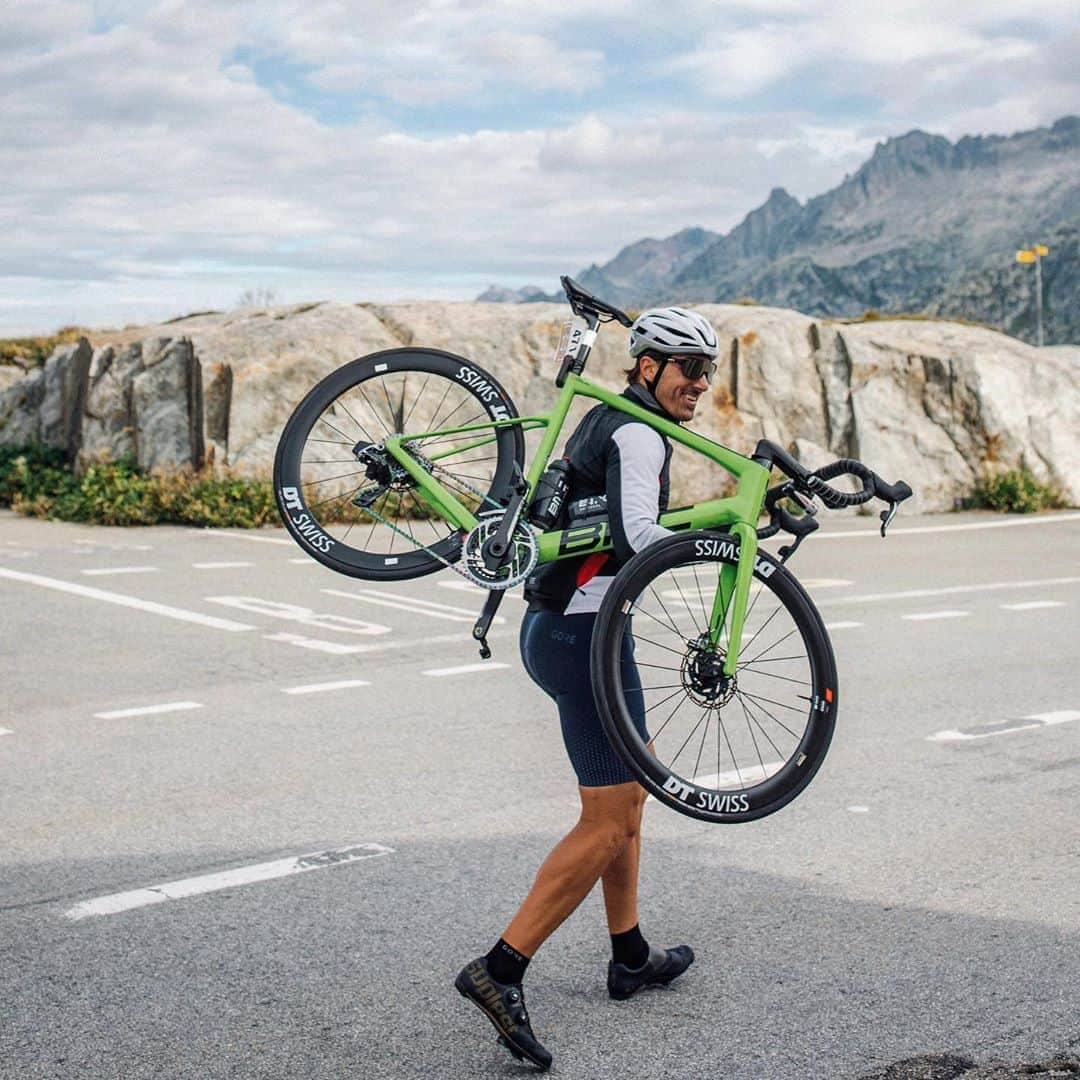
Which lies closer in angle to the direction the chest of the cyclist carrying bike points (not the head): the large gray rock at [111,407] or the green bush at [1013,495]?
the green bush

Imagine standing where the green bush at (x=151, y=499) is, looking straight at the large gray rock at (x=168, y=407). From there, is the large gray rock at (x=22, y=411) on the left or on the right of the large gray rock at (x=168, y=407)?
left

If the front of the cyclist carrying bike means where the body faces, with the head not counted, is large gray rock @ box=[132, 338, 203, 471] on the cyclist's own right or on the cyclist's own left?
on the cyclist's own left

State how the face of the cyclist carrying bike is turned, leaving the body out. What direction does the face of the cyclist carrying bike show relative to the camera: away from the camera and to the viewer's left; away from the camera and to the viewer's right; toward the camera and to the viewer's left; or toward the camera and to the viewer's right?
toward the camera and to the viewer's right

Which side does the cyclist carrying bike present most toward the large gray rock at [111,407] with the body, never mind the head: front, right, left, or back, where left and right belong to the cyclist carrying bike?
left

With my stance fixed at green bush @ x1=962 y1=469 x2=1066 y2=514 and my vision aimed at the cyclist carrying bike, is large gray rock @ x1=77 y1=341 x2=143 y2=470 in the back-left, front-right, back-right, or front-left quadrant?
front-right

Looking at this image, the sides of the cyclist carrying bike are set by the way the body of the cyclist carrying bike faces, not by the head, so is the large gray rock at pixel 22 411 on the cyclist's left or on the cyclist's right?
on the cyclist's left

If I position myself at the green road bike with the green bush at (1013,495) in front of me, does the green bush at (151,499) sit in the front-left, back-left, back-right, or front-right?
front-left

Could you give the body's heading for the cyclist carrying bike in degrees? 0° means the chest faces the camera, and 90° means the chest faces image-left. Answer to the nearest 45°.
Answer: approximately 270°

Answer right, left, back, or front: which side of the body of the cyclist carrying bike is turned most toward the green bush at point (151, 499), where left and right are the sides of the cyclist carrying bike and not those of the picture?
left

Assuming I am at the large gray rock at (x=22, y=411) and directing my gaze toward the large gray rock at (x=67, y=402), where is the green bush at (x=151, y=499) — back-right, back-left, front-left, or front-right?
front-right

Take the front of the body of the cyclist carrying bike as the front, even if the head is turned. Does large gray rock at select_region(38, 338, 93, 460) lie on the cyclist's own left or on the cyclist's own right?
on the cyclist's own left
